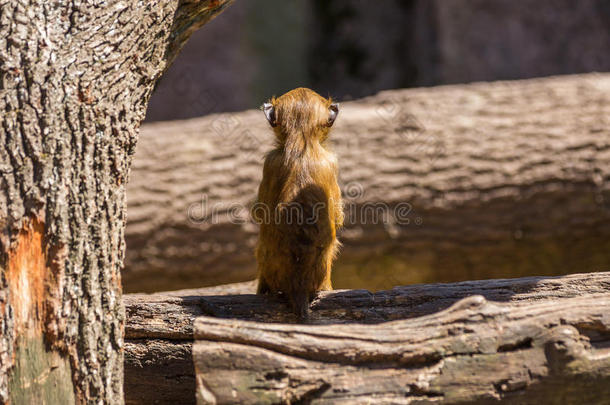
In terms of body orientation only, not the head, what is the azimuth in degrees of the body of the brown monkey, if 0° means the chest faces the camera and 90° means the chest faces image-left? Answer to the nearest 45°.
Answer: approximately 180°

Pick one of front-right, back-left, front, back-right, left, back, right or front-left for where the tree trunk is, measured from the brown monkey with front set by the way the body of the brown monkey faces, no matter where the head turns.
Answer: back-left

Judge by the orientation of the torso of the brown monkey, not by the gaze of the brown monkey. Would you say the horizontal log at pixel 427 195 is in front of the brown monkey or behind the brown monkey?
in front
